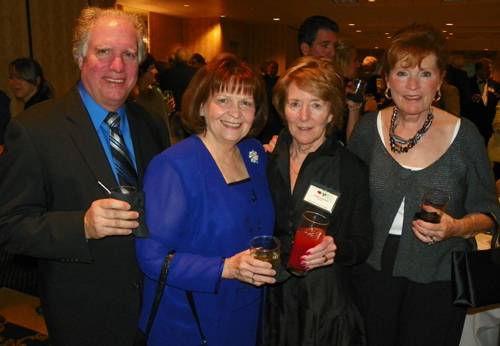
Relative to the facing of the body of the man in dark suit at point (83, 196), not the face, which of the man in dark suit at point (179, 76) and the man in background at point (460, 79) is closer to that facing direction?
the man in background

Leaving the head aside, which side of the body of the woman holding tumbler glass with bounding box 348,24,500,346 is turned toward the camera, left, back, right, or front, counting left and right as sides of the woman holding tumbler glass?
front

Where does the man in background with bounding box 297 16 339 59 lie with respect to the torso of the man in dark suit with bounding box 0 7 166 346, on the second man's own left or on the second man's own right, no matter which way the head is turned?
on the second man's own left

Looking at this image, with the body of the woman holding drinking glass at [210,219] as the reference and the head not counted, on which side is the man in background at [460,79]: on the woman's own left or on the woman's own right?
on the woman's own left

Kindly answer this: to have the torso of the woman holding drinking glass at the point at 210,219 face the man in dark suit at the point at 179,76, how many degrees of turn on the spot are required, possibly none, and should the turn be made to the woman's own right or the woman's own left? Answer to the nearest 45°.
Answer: approximately 135° to the woman's own left

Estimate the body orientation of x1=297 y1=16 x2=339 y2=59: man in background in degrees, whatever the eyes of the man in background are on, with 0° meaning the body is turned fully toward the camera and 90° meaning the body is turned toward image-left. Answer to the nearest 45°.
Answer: approximately 315°

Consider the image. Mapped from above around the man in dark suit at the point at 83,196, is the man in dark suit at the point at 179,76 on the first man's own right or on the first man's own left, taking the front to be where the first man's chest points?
on the first man's own left

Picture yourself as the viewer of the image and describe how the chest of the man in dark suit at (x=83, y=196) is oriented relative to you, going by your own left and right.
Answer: facing the viewer and to the right of the viewer
